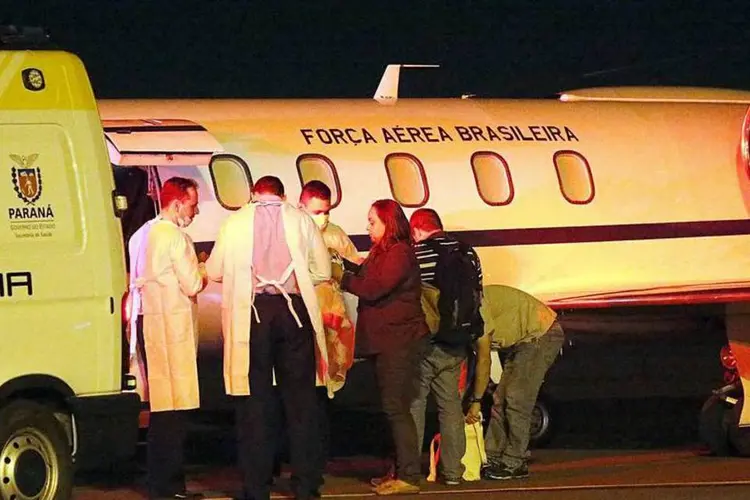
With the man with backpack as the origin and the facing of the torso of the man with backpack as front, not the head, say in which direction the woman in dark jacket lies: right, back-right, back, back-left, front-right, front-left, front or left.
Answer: left

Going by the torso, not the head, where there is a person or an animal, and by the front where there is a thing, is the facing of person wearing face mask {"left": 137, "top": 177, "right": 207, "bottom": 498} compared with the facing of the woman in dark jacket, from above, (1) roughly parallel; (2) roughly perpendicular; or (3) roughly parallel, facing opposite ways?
roughly parallel, facing opposite ways

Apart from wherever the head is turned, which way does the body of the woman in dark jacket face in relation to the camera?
to the viewer's left

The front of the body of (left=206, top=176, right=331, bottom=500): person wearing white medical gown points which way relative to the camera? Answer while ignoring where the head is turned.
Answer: away from the camera

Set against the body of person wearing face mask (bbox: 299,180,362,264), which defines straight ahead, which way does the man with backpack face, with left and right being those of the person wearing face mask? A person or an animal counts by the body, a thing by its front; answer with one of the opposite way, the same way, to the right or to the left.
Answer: the opposite way

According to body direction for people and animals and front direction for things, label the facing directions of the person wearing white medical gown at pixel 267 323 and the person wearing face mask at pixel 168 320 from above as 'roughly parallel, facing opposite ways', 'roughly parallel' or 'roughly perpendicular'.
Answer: roughly perpendicular

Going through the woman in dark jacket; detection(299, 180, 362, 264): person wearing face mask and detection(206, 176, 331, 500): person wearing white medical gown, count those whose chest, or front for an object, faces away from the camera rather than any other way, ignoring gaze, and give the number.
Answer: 1

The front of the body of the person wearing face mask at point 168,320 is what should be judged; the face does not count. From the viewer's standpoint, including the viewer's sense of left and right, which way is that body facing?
facing to the right of the viewer

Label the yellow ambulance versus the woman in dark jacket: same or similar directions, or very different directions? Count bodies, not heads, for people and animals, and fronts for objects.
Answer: same or similar directions

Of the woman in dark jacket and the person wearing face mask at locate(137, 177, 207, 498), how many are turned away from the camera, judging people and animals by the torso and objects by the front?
0

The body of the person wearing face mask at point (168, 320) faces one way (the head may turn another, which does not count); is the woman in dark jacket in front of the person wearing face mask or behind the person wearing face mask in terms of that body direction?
in front

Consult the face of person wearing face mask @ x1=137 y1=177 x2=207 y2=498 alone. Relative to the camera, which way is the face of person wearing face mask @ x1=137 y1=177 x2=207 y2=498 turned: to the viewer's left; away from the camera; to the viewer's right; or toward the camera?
to the viewer's right

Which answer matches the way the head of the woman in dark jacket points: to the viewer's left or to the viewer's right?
to the viewer's left

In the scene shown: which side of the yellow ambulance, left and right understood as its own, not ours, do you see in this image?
left
